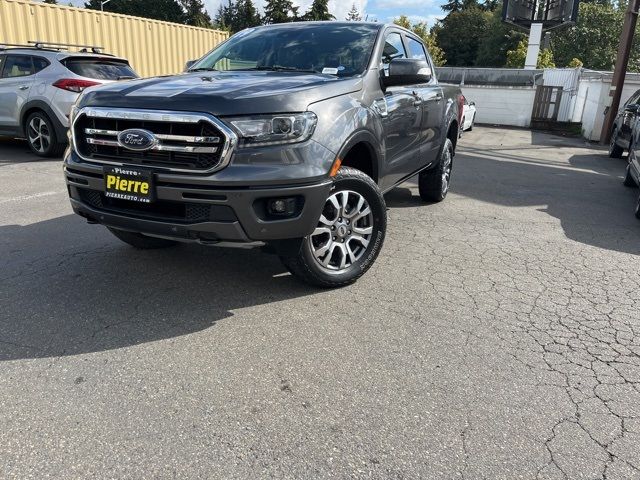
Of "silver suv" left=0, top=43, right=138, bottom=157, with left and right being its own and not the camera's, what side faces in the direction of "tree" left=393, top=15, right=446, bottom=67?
right

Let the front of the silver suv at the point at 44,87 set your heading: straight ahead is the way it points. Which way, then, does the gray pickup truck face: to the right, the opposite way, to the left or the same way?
to the left

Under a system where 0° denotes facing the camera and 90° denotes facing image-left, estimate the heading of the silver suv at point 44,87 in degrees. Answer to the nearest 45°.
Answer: approximately 135°

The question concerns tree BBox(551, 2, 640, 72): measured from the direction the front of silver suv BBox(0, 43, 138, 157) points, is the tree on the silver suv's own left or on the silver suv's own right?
on the silver suv's own right

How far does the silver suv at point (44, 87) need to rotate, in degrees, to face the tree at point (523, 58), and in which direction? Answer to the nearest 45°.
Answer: approximately 90° to its right

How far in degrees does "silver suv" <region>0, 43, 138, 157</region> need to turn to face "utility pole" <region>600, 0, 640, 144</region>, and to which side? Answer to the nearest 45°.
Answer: approximately 135° to its right

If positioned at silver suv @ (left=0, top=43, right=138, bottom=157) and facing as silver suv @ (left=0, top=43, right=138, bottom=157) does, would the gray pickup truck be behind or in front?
behind

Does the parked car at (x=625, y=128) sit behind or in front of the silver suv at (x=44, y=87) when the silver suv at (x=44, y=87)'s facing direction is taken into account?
behind

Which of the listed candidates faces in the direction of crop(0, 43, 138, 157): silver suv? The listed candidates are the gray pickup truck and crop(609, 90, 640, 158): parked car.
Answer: the parked car
